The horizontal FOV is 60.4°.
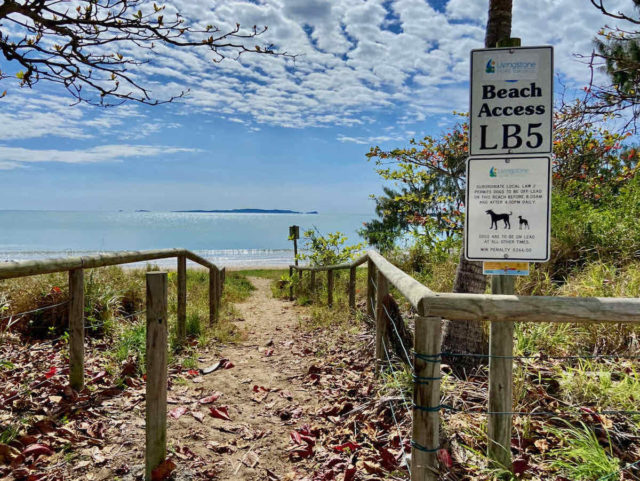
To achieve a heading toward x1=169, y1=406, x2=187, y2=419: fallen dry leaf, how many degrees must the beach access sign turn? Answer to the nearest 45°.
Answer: approximately 90° to its right

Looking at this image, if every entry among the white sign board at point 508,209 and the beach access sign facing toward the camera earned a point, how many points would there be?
2

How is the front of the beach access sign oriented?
toward the camera

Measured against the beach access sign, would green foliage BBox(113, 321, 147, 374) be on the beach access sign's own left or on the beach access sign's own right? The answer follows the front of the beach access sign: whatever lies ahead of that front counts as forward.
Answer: on the beach access sign's own right

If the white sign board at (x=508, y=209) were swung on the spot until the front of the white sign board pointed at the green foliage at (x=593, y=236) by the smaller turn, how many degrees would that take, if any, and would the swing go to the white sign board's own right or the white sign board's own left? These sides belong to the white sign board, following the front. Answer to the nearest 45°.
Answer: approximately 180°

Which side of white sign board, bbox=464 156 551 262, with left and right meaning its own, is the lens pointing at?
front

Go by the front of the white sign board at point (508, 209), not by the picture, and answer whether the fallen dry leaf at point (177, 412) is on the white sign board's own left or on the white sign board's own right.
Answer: on the white sign board's own right

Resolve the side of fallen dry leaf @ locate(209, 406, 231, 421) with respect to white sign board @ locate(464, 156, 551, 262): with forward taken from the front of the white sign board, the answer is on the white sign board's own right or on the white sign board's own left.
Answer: on the white sign board's own right

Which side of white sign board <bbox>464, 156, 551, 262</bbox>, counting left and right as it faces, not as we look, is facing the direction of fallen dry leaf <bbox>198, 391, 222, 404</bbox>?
right
